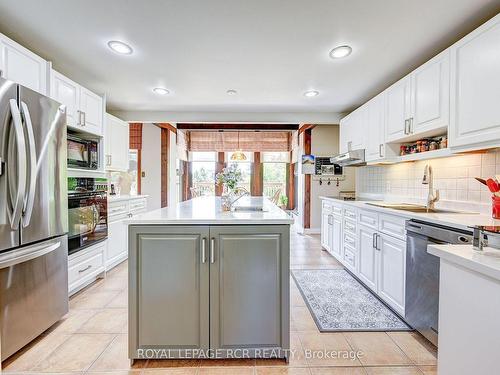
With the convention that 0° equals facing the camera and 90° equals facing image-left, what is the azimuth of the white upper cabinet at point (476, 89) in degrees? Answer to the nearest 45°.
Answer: approximately 45°

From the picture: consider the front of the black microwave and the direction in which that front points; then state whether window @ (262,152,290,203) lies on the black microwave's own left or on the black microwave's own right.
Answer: on the black microwave's own left

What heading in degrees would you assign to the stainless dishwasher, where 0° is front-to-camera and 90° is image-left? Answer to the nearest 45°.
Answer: approximately 45°

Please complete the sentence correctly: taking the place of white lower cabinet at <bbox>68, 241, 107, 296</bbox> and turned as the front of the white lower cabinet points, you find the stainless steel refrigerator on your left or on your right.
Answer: on your right

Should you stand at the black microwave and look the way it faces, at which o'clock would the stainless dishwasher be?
The stainless dishwasher is roughly at 12 o'clock from the black microwave.

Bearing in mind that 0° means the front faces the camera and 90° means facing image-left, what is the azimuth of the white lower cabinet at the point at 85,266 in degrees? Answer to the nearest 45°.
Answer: approximately 315°

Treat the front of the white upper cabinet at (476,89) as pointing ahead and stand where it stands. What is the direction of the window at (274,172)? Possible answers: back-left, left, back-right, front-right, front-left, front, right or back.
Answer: right

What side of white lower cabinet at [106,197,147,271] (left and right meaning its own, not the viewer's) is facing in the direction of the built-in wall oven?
right

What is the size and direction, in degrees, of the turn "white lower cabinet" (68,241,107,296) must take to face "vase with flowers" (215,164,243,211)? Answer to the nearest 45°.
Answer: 0° — it already faces it

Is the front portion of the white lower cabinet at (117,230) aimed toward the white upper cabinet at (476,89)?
yes

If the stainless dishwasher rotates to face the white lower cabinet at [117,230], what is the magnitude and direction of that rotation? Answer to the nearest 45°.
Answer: approximately 45° to its right

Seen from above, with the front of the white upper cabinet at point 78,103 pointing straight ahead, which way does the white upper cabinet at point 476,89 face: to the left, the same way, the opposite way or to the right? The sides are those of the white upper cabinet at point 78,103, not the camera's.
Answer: the opposite way

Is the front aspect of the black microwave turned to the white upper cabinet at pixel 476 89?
yes

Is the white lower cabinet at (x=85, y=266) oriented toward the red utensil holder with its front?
yes

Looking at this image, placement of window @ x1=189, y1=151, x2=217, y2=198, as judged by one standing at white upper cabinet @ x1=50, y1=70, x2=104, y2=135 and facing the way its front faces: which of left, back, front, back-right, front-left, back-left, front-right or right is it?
left
